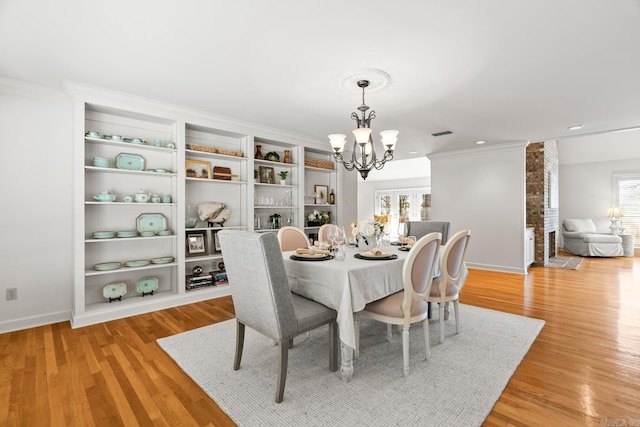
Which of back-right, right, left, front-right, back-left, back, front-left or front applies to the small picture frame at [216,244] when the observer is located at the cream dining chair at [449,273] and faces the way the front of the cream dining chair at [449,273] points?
front-left

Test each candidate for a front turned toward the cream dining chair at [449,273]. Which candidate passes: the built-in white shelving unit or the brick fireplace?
the built-in white shelving unit

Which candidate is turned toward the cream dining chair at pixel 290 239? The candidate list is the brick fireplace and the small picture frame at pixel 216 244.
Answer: the small picture frame

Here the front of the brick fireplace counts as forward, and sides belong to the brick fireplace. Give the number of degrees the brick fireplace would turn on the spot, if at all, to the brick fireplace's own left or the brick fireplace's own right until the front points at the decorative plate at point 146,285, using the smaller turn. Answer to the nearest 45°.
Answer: approximately 135° to the brick fireplace's own right

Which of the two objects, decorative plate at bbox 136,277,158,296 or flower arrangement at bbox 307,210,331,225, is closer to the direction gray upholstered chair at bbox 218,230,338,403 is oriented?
the flower arrangement

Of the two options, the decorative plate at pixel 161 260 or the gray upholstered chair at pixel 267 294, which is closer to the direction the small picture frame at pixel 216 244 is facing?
the gray upholstered chair

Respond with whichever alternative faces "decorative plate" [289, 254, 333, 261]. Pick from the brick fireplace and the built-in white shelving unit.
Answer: the built-in white shelving unit

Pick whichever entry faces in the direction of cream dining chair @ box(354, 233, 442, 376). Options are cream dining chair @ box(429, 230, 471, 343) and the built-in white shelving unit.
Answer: the built-in white shelving unit

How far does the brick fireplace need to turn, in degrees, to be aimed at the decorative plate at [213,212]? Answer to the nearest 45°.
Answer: approximately 135° to its right

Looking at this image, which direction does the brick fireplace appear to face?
to the viewer's right

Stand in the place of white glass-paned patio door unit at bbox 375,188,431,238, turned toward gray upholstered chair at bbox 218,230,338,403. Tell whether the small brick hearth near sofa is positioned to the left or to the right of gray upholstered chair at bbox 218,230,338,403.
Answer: left

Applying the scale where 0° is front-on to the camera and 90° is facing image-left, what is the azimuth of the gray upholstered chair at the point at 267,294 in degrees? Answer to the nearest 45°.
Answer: approximately 225°

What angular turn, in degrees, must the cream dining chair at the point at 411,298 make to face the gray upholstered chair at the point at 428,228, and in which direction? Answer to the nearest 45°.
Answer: approximately 45° to its right

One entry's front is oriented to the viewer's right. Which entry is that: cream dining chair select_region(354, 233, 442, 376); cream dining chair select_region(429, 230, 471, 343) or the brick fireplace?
the brick fireplace

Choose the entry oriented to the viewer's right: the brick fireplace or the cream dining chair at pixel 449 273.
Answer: the brick fireplace

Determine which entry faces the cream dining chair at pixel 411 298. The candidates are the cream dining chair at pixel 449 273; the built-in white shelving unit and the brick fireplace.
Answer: the built-in white shelving unit

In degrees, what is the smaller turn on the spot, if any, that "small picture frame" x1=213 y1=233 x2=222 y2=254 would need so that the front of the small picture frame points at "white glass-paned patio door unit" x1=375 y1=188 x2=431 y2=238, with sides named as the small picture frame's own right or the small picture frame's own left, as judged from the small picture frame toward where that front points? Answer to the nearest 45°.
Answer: approximately 90° to the small picture frame's own left
